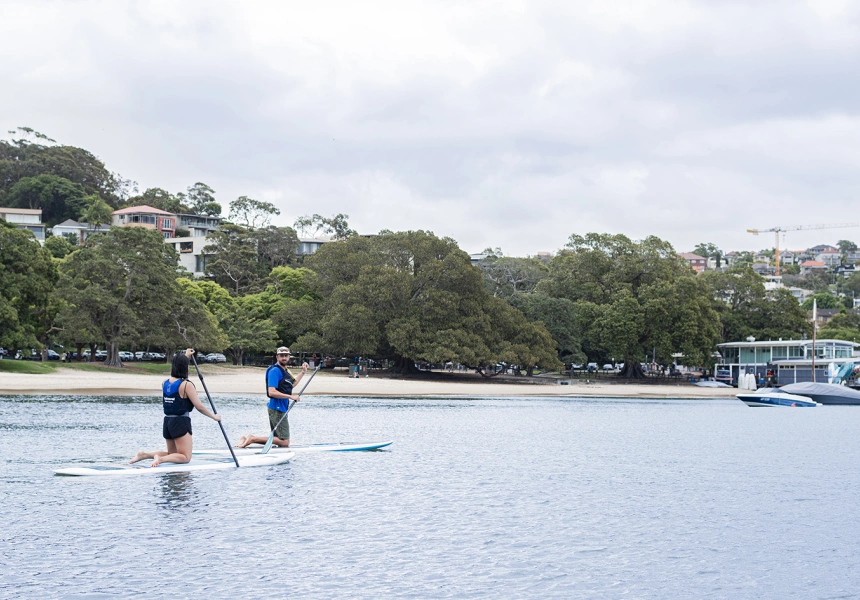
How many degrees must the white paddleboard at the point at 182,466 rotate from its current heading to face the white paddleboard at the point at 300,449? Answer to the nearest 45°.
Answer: approximately 45° to its left

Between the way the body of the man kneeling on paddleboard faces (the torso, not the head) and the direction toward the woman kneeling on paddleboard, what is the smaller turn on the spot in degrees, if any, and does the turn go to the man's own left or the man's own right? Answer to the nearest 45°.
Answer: approximately 135° to the man's own right

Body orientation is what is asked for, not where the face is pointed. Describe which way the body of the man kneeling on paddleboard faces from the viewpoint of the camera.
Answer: to the viewer's right

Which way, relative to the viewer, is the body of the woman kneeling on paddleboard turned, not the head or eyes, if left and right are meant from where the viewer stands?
facing away from the viewer and to the right of the viewer

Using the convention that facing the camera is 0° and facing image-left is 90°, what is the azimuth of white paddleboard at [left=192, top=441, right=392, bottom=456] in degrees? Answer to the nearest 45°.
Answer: approximately 270°

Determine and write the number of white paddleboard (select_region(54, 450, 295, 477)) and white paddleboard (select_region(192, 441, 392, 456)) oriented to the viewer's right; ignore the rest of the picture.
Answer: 2

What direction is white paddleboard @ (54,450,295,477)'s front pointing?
to the viewer's right

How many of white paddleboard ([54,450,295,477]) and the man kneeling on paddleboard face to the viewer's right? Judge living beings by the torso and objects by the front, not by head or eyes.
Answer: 2
